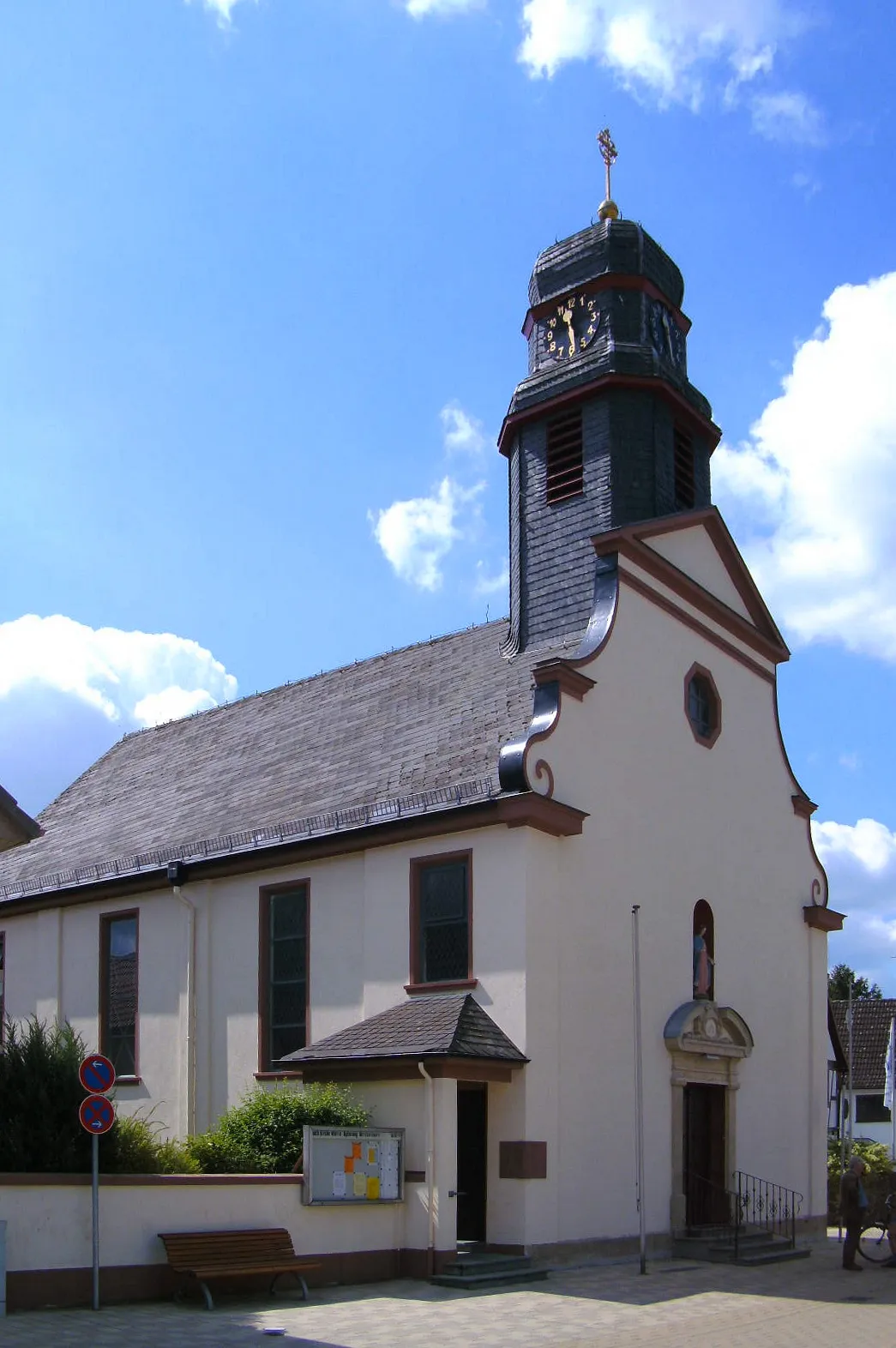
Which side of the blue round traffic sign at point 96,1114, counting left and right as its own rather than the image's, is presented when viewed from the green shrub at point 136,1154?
back

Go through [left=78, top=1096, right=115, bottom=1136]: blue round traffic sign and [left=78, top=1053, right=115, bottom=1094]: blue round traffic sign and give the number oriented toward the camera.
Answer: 2

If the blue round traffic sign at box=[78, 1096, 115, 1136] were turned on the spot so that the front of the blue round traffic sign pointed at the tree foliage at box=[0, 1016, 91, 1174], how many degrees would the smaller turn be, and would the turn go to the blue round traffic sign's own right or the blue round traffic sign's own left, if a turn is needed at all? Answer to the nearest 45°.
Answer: approximately 180°

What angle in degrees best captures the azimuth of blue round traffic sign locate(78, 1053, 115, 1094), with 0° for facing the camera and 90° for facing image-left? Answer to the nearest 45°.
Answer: approximately 0°
